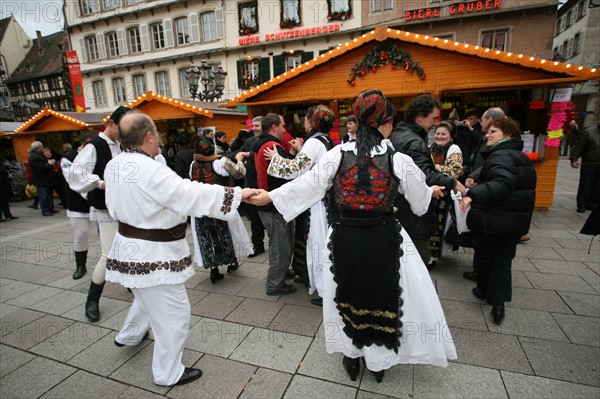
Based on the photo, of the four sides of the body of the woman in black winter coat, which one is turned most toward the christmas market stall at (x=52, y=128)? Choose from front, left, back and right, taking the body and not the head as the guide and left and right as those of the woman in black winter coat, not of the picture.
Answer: front

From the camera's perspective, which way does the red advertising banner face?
toward the camera

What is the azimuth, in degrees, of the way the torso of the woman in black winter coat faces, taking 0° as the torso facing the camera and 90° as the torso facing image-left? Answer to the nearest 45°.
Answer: approximately 90°

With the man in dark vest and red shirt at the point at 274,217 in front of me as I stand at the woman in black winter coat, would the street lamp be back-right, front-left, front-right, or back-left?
front-right

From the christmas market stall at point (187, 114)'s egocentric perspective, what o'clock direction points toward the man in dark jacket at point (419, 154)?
The man in dark jacket is roughly at 10 o'clock from the christmas market stall.

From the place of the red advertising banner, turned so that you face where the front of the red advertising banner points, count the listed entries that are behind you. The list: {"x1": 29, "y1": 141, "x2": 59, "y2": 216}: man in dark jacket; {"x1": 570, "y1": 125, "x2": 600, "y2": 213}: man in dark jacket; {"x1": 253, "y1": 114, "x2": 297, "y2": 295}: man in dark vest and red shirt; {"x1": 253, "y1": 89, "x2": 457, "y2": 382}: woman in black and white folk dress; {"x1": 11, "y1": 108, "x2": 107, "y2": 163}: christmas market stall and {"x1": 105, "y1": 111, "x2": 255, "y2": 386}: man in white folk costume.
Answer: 0

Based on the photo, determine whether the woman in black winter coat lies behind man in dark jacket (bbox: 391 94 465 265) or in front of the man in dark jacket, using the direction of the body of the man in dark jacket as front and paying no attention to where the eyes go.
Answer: in front

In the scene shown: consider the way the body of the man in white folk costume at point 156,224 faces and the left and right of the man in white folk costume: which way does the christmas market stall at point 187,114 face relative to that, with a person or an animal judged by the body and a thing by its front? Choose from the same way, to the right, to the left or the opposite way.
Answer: the opposite way

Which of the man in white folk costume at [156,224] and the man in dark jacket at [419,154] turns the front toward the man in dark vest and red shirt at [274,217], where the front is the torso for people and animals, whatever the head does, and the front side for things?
the man in white folk costume

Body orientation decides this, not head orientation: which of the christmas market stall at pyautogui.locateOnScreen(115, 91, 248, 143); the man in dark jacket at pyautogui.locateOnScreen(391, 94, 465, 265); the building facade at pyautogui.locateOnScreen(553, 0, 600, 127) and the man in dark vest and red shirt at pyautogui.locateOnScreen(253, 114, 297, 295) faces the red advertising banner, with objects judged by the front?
the building facade

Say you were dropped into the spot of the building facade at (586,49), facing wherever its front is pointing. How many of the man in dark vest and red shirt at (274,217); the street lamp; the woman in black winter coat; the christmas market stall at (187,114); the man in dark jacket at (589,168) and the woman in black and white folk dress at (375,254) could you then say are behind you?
0

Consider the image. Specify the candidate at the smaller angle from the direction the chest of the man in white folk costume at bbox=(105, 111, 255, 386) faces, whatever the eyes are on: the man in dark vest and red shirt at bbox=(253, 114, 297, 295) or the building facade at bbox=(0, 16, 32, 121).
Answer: the man in dark vest and red shirt

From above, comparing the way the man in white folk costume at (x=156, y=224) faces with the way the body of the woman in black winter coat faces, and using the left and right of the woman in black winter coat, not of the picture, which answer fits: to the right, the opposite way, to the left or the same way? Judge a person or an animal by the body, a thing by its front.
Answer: to the right
